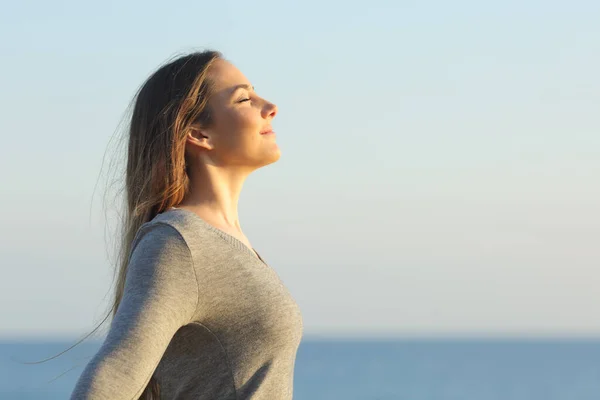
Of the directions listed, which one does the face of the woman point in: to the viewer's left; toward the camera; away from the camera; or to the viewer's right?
to the viewer's right

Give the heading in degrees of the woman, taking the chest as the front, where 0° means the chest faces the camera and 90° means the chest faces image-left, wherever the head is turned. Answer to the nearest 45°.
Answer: approximately 270°
